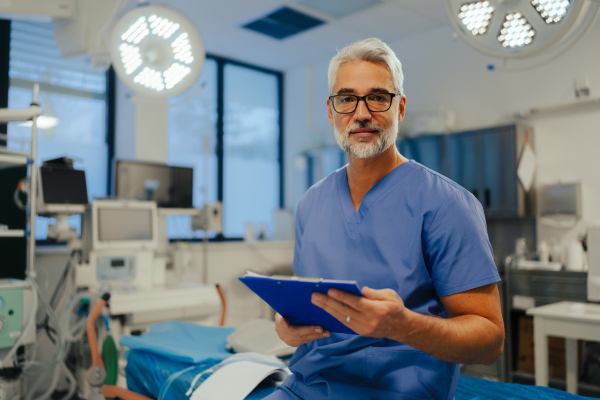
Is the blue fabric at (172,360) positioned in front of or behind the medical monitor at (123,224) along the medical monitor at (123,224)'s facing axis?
in front

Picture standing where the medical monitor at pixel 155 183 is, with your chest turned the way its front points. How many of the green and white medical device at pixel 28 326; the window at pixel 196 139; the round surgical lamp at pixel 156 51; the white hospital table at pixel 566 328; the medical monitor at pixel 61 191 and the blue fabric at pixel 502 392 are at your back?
1

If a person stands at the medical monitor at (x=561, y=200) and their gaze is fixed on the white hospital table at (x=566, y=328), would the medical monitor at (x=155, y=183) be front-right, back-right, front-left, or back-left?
front-right

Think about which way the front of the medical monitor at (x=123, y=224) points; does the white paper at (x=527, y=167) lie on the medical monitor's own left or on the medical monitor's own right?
on the medical monitor's own left

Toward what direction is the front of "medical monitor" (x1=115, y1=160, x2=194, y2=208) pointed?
toward the camera

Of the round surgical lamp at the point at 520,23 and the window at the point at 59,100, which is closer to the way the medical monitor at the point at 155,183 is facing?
the round surgical lamp

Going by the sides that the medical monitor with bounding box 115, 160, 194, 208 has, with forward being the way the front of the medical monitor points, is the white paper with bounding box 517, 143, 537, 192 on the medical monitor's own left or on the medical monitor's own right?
on the medical monitor's own left

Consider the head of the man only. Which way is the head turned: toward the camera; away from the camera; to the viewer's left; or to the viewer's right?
toward the camera

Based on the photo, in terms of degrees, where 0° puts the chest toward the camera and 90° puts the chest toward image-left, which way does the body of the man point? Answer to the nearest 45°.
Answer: approximately 45°

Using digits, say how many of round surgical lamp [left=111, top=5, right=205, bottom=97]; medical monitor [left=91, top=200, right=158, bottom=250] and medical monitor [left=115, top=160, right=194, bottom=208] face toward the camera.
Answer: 3

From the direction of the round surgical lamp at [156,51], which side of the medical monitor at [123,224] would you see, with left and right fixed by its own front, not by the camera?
front

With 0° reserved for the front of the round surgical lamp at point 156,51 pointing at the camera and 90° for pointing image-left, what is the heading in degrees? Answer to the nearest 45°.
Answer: approximately 0°

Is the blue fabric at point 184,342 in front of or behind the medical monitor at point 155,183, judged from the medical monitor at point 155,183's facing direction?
in front

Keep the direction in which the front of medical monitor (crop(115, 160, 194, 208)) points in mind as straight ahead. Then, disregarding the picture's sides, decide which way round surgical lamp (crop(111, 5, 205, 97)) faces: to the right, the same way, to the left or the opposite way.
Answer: the same way

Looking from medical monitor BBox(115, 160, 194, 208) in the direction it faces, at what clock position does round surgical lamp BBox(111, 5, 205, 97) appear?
The round surgical lamp is roughly at 12 o'clock from the medical monitor.
